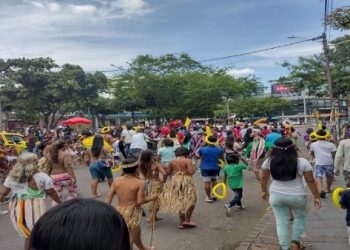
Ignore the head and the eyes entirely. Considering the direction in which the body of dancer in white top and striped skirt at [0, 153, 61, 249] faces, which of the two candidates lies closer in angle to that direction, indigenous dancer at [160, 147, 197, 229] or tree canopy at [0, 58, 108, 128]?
the tree canopy

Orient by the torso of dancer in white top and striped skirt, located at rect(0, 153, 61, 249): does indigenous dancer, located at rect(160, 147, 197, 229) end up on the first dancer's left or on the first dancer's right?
on the first dancer's right

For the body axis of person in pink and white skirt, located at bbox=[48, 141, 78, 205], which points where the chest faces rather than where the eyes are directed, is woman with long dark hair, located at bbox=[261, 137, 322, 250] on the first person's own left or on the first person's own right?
on the first person's own right

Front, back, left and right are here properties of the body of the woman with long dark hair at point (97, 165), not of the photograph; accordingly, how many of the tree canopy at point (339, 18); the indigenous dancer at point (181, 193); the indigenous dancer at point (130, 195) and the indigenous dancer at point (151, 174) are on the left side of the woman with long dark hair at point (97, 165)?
0

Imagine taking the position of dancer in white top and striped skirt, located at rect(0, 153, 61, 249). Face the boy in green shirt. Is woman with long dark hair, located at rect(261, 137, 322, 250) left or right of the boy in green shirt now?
right

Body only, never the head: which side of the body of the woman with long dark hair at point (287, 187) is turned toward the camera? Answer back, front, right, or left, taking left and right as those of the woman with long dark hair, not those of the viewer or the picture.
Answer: back

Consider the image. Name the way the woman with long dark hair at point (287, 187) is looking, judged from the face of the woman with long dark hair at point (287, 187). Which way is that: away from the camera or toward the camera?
away from the camera

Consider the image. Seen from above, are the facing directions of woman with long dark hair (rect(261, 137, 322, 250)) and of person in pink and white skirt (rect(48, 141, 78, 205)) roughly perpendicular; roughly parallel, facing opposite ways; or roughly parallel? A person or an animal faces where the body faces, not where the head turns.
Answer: roughly parallel

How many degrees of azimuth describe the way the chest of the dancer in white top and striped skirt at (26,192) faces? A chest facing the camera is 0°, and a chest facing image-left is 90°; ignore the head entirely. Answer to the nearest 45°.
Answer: approximately 180°

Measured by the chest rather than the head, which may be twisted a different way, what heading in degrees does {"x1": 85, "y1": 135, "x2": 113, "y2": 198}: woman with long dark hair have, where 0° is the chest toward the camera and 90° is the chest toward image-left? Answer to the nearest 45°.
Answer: approximately 225°

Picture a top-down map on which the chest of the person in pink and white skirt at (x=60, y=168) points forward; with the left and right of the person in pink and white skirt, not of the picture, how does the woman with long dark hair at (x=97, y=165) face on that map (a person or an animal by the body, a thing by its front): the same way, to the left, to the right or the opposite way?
the same way

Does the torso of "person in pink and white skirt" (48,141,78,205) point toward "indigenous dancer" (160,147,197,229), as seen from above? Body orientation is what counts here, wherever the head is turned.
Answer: no

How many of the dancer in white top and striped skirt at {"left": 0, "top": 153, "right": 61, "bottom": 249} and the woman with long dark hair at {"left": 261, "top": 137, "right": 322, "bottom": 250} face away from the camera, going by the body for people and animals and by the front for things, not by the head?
2

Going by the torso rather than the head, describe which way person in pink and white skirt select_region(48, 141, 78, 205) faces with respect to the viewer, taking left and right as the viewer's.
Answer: facing away from the viewer and to the right of the viewer

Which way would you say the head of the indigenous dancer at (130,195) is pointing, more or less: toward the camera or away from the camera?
away from the camera
